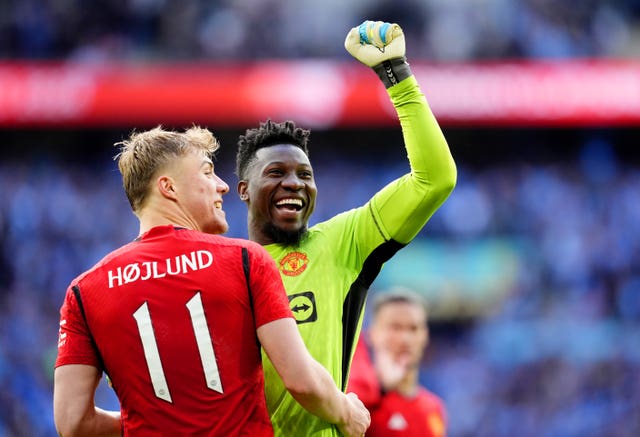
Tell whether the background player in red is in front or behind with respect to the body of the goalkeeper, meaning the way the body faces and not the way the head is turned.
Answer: behind

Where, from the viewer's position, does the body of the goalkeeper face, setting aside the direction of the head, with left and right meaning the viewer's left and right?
facing the viewer and to the left of the viewer
